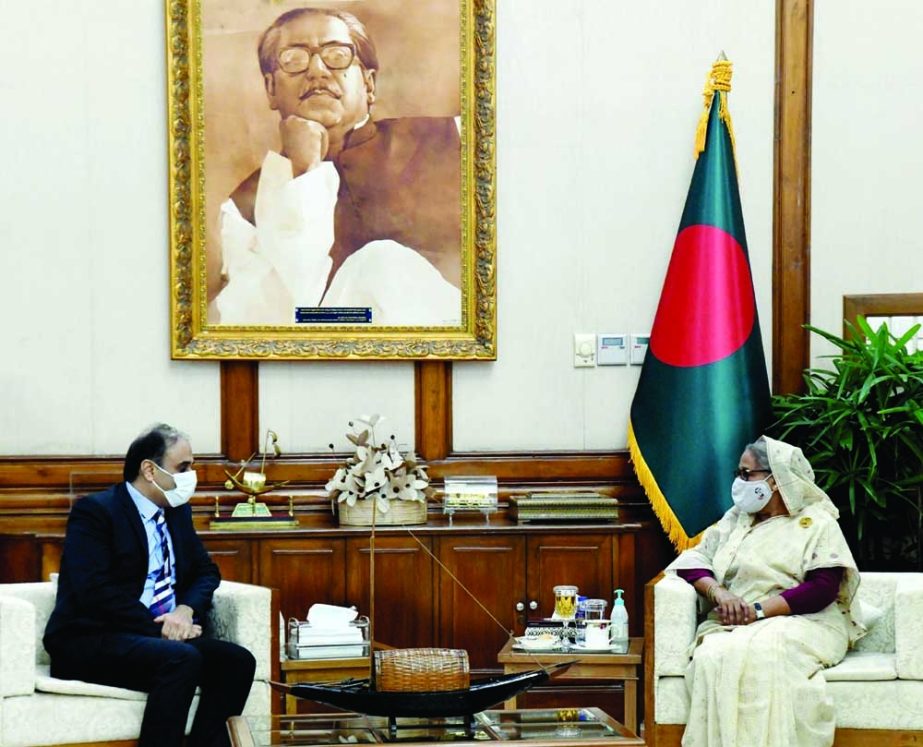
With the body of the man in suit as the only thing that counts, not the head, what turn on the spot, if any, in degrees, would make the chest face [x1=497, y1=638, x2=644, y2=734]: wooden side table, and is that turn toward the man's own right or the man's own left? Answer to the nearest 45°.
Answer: approximately 45° to the man's own left

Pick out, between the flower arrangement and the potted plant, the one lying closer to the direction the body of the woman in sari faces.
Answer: the flower arrangement

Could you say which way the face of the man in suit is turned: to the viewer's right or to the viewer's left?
to the viewer's right

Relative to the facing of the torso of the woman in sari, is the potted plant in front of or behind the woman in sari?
behind

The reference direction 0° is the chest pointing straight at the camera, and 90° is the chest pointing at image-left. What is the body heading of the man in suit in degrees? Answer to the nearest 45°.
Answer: approximately 315°

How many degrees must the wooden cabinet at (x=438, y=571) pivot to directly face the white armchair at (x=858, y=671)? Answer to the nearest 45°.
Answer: approximately 45° to its left
